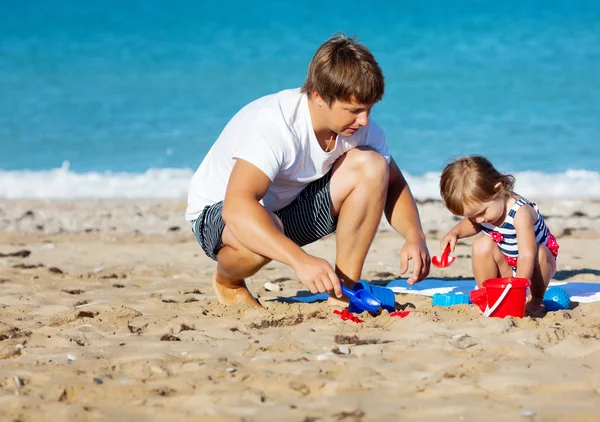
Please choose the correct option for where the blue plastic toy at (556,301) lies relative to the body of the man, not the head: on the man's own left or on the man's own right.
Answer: on the man's own left

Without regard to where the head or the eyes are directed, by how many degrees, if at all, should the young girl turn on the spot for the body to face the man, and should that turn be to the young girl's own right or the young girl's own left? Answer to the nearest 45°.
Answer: approximately 45° to the young girl's own right

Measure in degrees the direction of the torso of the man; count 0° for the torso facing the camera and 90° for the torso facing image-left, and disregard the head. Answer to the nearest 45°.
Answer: approximately 315°

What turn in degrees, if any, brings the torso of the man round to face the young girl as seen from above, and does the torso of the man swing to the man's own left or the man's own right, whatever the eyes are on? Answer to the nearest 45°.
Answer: approximately 45° to the man's own left

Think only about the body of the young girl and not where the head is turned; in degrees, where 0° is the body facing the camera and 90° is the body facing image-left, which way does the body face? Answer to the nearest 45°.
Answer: approximately 45°

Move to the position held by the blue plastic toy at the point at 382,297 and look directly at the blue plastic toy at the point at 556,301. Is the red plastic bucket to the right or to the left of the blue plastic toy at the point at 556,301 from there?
right
